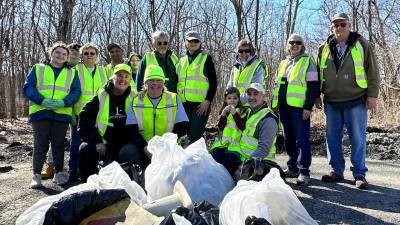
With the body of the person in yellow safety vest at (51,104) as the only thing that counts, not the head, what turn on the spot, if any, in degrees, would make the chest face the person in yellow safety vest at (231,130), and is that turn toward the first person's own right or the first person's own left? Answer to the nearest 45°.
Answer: approximately 45° to the first person's own left

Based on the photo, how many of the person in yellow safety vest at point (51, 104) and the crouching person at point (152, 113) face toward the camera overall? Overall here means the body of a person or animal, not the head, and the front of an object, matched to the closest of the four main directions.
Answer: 2

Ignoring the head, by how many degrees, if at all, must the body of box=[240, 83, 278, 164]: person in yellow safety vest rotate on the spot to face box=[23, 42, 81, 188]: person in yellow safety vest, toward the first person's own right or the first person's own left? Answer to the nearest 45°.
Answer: approximately 45° to the first person's own right

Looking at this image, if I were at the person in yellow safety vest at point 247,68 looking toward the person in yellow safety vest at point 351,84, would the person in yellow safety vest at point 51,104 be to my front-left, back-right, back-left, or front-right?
back-right

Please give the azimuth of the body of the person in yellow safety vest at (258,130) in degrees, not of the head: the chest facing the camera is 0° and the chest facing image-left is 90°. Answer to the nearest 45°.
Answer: approximately 45°

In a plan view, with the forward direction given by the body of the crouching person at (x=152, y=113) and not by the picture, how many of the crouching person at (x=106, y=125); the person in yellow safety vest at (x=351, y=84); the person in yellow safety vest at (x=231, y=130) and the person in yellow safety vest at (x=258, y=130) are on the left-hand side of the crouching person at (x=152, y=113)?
3

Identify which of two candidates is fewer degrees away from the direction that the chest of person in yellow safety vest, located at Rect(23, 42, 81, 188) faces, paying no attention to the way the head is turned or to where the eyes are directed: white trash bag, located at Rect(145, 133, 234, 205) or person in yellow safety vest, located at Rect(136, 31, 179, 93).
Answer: the white trash bag
